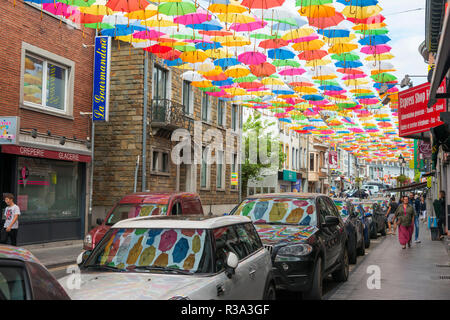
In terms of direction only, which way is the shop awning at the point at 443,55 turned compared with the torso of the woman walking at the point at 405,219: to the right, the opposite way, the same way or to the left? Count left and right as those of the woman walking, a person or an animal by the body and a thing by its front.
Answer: to the right

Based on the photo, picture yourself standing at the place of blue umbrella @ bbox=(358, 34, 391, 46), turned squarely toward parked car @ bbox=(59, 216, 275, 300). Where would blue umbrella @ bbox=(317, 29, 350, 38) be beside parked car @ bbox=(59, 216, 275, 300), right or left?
right

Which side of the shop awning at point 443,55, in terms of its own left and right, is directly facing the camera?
left

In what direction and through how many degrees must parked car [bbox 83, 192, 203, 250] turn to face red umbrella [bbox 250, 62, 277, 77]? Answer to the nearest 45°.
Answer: approximately 180°

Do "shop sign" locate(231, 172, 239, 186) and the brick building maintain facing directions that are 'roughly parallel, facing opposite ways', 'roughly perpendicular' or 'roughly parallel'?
roughly perpendicular

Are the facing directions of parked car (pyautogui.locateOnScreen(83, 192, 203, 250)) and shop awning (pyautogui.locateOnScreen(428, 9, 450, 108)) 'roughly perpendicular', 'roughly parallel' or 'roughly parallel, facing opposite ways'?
roughly perpendicular

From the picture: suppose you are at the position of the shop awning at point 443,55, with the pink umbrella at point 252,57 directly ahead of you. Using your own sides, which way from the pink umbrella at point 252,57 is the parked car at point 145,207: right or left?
left

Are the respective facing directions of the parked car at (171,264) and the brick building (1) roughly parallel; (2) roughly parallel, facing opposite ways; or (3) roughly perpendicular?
roughly perpendicular

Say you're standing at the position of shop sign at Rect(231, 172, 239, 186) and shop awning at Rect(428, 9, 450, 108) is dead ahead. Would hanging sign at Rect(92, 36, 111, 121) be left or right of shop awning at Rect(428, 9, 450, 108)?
right

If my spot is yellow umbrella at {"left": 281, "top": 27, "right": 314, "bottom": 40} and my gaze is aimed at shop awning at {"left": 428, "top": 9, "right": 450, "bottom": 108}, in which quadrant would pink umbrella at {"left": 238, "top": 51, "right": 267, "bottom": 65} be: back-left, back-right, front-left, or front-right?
back-right

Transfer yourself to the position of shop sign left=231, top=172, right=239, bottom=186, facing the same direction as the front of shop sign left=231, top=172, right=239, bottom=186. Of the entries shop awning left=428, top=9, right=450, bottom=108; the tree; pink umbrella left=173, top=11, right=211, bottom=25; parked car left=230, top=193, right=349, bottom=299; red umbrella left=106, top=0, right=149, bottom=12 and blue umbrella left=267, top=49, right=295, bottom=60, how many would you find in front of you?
5

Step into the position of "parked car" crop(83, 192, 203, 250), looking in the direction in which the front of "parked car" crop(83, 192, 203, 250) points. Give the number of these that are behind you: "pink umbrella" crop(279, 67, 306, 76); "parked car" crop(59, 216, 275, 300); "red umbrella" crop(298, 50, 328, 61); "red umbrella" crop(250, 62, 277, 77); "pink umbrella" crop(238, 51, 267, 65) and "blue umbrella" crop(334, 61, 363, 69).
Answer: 5
